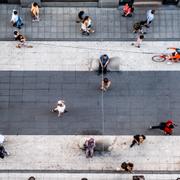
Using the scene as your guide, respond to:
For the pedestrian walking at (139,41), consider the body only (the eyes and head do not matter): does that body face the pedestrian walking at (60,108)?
no
